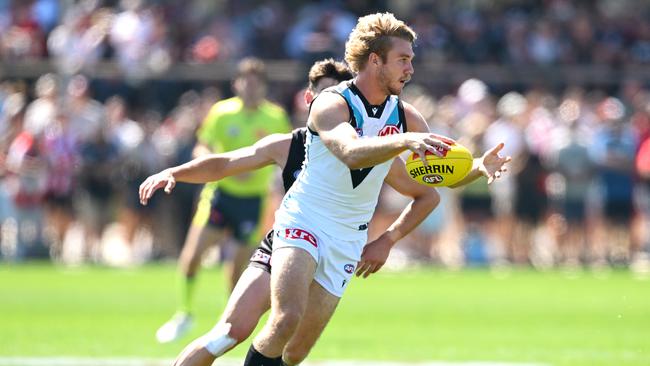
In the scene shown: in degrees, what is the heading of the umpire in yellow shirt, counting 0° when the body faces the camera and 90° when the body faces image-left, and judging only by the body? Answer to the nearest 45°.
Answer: approximately 0°
